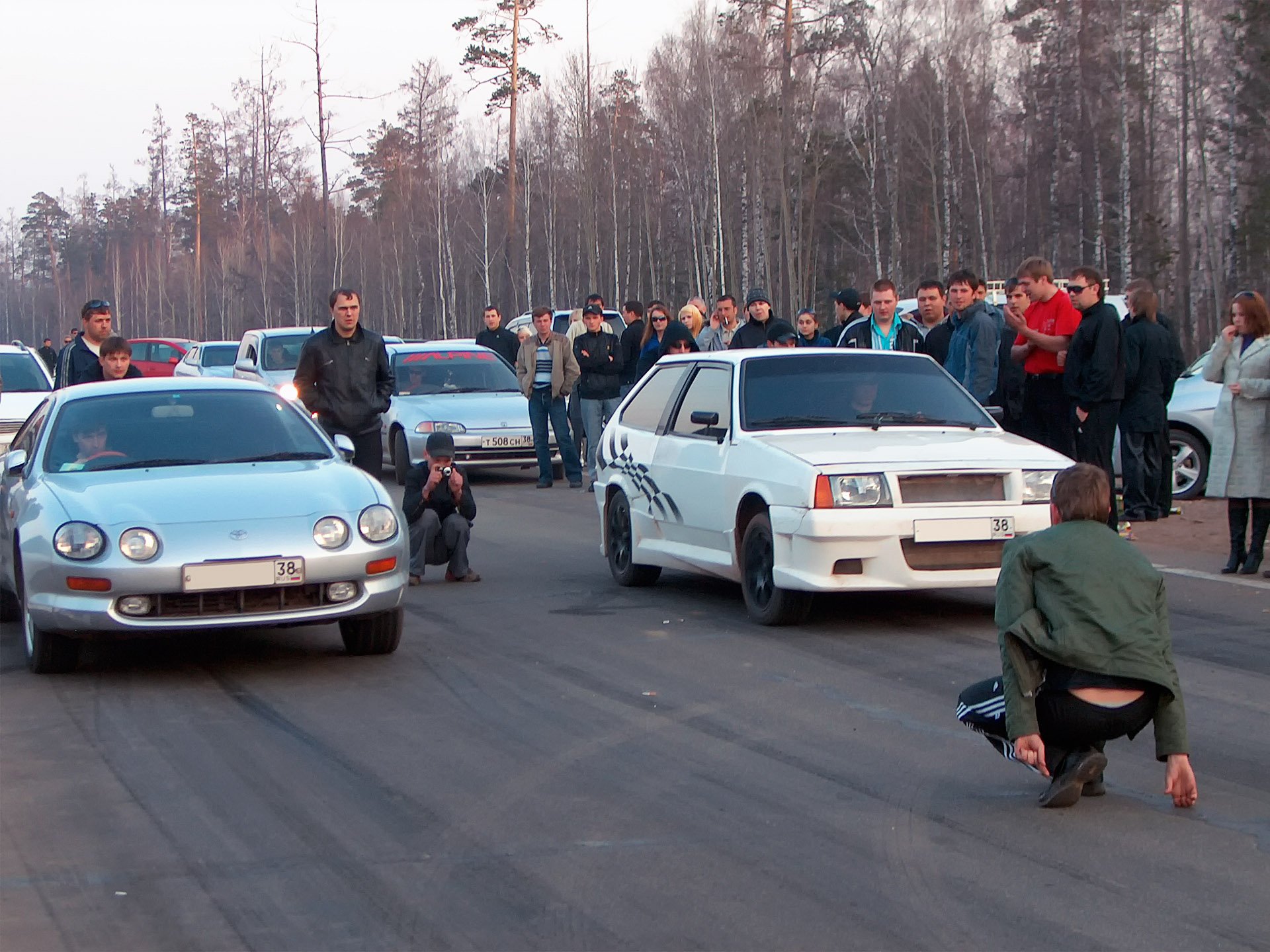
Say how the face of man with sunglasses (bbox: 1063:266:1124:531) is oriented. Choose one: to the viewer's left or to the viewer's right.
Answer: to the viewer's left

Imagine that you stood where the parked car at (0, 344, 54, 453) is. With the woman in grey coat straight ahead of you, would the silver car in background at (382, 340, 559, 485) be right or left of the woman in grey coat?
left

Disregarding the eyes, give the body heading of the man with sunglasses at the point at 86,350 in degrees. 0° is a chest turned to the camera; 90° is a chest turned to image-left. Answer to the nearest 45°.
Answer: approximately 315°

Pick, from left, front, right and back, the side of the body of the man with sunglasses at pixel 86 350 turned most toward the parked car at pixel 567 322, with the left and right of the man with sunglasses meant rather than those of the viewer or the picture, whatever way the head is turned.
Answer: left

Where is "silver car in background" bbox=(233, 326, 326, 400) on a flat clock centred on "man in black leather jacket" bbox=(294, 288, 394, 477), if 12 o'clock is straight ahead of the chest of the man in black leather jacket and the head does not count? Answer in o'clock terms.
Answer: The silver car in background is roughly at 6 o'clock from the man in black leather jacket.

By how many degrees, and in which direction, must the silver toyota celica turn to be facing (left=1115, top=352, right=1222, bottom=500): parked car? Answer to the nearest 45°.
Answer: approximately 135° to its left

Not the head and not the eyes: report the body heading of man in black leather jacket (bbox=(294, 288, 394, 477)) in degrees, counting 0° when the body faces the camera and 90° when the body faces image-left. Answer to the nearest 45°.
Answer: approximately 0°

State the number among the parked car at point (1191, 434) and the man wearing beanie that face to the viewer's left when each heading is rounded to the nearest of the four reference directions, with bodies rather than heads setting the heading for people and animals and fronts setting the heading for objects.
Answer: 1

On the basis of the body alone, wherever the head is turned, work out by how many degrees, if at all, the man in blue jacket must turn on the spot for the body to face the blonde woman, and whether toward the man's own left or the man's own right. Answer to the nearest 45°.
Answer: approximately 90° to the man's own right

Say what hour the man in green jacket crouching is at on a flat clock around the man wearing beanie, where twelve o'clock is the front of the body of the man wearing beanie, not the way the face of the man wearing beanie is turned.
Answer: The man in green jacket crouching is roughly at 12 o'clock from the man wearing beanie.
